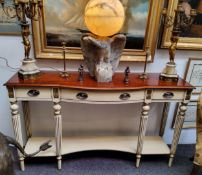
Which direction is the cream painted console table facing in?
toward the camera

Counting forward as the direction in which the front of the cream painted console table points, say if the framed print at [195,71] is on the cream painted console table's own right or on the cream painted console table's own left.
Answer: on the cream painted console table's own left

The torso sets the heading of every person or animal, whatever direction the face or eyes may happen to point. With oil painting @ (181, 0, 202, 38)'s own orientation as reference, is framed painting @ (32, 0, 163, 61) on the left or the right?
on its right

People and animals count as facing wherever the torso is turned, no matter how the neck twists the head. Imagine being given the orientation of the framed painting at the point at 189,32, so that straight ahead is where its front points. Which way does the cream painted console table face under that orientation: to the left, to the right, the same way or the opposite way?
the same way

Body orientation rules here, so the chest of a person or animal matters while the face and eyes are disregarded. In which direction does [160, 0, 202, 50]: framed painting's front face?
toward the camera

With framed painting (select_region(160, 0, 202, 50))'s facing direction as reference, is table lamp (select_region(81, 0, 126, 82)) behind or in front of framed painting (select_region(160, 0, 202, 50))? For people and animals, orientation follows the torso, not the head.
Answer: in front

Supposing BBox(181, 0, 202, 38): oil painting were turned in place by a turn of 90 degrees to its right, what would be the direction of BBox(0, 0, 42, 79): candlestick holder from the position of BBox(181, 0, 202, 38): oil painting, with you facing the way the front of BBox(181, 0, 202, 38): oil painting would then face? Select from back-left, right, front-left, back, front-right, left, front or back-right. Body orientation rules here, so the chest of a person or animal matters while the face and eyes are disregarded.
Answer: front-left

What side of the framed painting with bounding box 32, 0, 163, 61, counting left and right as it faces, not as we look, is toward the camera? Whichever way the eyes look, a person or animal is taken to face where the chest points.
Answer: front

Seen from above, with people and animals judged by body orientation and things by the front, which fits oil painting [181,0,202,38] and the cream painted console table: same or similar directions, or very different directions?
same or similar directions

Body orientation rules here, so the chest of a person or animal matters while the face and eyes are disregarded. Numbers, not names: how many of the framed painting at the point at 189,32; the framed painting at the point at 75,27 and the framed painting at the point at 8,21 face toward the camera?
3

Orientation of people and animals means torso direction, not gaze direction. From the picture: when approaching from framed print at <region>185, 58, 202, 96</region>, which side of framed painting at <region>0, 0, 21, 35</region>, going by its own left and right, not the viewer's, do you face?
left

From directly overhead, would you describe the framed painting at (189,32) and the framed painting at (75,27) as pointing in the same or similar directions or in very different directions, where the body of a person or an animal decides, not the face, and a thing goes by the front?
same or similar directions

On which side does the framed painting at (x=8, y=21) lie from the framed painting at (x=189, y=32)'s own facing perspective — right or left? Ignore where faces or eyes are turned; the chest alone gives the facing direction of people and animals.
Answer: on its right

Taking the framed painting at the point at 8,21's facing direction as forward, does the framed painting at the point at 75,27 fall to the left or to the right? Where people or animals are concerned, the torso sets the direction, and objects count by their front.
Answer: on its left

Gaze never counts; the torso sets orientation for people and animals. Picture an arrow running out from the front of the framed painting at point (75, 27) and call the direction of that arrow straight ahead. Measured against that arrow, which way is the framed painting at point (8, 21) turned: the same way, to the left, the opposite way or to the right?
the same way

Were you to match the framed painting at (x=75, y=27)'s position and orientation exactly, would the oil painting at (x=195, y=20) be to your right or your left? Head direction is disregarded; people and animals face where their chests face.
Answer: on your left
